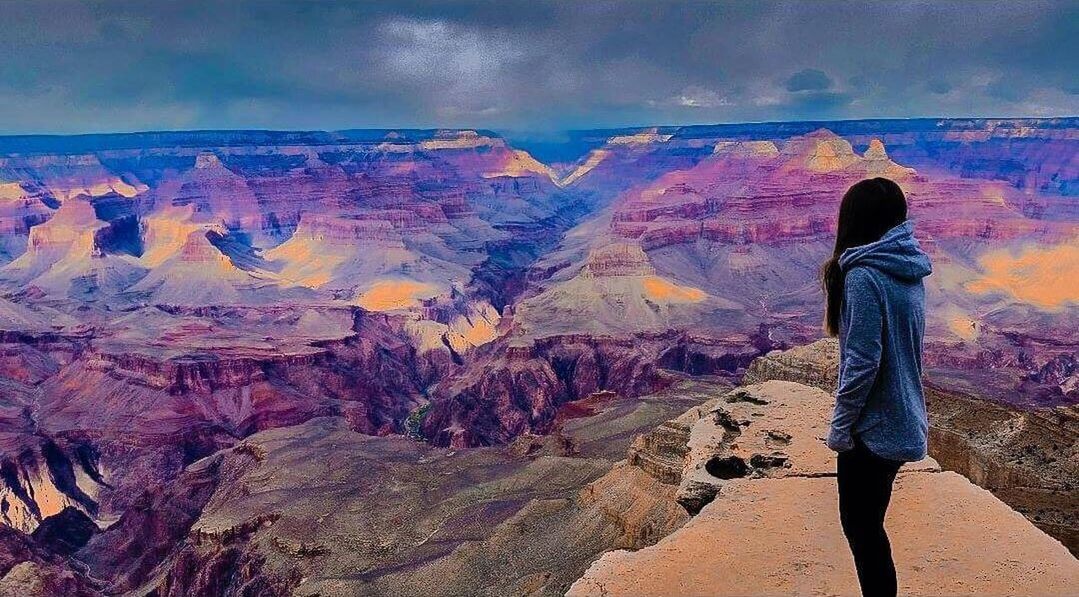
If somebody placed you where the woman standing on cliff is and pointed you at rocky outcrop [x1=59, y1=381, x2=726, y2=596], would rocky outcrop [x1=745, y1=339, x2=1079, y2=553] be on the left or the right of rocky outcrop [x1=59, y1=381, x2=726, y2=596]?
right

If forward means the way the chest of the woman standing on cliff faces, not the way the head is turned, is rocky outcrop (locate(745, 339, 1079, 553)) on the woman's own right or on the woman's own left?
on the woman's own right

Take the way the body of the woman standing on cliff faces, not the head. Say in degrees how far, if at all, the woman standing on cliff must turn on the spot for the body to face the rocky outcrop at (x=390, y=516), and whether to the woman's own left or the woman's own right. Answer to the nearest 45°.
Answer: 0° — they already face it

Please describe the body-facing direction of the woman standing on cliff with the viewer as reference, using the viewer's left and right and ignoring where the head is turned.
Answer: facing away from the viewer and to the left of the viewer
